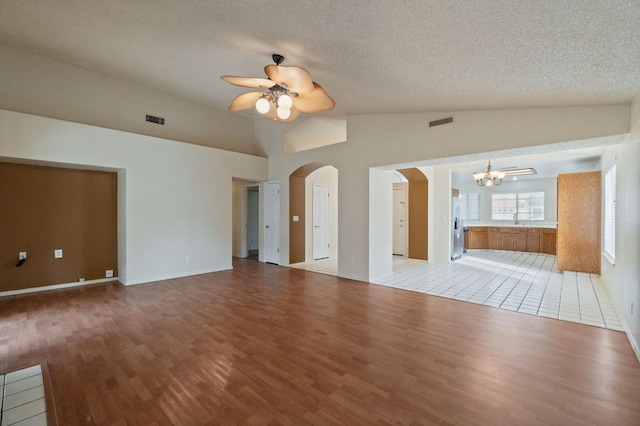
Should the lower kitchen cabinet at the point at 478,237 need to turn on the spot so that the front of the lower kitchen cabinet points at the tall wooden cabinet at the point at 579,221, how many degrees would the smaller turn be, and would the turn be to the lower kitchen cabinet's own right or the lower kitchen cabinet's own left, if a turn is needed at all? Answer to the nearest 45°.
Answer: approximately 45° to the lower kitchen cabinet's own left

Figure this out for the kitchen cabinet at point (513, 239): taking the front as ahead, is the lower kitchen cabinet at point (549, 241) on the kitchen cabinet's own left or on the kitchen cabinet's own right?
on the kitchen cabinet's own left

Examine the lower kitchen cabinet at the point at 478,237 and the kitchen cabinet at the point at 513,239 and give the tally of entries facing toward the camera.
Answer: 2

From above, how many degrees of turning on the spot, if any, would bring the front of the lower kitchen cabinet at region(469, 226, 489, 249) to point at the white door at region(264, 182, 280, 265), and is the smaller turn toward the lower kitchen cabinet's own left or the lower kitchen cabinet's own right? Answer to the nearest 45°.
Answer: approximately 45° to the lower kitchen cabinet's own right

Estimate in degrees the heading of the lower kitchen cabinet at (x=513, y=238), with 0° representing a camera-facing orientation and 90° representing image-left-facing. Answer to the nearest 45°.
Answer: approximately 0°

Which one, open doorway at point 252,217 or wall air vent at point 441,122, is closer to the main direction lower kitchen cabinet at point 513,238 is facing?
the wall air vent

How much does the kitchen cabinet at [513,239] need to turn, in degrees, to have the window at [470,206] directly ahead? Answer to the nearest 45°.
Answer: approximately 135° to its right

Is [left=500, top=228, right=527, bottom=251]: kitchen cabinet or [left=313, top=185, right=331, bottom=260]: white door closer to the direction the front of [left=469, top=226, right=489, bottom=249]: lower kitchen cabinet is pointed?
the white door
